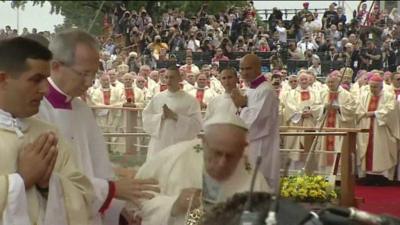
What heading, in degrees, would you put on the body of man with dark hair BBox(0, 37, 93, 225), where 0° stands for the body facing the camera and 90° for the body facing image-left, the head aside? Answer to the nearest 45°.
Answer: approximately 315°

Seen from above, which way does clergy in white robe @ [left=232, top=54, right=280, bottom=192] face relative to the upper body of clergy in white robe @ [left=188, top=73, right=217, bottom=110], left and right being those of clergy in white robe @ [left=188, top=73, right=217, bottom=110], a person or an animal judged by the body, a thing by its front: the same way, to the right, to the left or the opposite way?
to the right

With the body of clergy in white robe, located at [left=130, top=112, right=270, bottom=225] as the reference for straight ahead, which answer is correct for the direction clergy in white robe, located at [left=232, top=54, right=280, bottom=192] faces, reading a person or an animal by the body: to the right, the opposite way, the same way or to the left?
to the right

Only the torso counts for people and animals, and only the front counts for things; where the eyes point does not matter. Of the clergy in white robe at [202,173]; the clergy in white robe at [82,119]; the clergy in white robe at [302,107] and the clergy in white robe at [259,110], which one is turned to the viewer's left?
the clergy in white robe at [259,110]

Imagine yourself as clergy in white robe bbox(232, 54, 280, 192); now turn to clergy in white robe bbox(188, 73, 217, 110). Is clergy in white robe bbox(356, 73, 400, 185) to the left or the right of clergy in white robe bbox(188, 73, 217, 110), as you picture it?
right

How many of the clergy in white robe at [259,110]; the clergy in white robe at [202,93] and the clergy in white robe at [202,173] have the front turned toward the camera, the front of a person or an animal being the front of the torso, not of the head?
2

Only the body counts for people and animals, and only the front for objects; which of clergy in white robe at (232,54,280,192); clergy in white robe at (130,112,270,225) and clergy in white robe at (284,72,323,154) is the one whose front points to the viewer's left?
clergy in white robe at (232,54,280,192)

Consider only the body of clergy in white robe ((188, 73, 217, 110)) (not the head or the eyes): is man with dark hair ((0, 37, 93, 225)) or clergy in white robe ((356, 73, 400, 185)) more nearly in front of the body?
the man with dark hair
